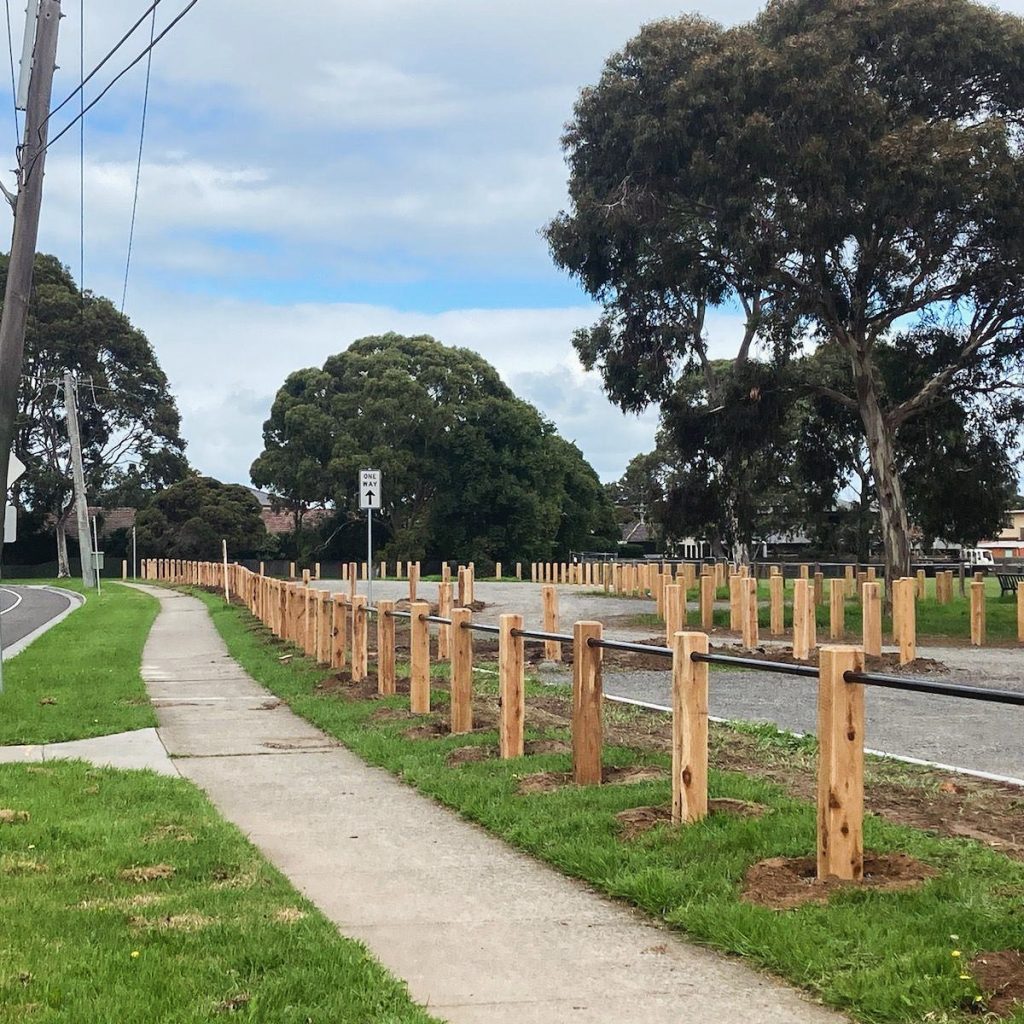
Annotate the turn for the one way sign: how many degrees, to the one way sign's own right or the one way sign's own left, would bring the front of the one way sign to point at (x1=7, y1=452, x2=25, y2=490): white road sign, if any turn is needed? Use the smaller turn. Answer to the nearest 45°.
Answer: approximately 45° to the one way sign's own right

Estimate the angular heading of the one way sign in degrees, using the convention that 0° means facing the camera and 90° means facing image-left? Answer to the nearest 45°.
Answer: approximately 0°

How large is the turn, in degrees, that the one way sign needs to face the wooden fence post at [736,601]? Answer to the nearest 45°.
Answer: approximately 90° to its left

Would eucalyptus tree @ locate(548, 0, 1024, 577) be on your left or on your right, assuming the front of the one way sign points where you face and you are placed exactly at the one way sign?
on your left

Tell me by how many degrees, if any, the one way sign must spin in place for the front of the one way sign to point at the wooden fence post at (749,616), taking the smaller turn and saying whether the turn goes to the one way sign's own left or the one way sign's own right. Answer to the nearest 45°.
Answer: approximately 45° to the one way sign's own left

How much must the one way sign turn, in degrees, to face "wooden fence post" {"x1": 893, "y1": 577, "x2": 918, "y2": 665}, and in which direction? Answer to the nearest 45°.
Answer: approximately 45° to its left

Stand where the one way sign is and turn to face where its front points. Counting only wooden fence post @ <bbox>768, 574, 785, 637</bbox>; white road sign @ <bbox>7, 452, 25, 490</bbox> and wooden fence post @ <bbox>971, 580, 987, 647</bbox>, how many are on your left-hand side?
2

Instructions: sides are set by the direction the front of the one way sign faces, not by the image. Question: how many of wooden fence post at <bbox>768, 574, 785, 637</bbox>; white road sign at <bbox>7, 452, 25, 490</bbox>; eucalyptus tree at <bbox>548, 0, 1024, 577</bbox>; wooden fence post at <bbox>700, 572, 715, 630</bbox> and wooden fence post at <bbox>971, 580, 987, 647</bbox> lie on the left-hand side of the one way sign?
4

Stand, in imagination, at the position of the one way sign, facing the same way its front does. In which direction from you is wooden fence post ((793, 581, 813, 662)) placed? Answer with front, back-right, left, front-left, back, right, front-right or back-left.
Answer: front-left

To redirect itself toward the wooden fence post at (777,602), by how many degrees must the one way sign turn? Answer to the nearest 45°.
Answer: approximately 90° to its left

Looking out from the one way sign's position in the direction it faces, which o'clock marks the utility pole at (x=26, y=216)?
The utility pole is roughly at 1 o'clock from the one way sign.

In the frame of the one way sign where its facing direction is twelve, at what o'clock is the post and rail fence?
The post and rail fence is roughly at 12 o'clock from the one way sign.

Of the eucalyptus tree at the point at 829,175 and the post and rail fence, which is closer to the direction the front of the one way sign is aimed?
the post and rail fence
